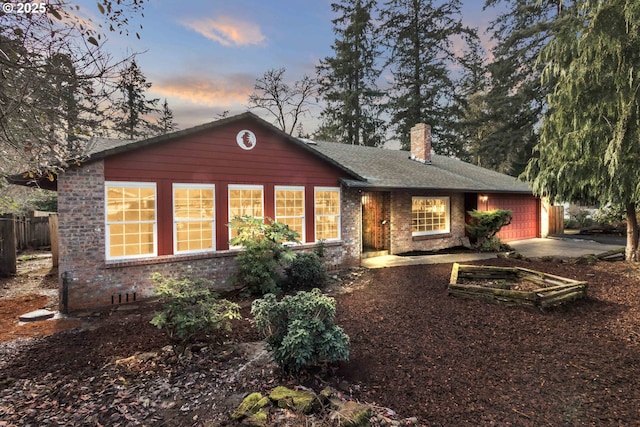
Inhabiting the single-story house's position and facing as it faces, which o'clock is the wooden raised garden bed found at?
The wooden raised garden bed is roughly at 11 o'clock from the single-story house.

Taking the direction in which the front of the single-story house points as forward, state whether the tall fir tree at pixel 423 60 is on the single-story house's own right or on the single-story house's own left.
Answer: on the single-story house's own left

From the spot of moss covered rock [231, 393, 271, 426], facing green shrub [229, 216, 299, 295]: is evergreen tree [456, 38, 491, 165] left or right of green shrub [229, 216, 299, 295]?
right

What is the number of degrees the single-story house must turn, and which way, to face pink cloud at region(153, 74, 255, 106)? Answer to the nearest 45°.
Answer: approximately 135° to its left

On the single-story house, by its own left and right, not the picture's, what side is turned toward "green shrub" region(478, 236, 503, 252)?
left

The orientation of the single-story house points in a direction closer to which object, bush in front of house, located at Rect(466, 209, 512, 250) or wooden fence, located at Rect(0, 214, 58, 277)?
the bush in front of house

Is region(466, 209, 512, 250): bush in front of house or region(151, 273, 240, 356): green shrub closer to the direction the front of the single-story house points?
the green shrub

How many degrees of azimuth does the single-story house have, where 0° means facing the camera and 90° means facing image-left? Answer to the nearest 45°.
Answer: approximately 315°

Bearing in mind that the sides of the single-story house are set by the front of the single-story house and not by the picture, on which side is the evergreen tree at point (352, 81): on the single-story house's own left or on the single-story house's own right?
on the single-story house's own left

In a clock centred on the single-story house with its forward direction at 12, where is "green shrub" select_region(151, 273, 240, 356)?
The green shrub is roughly at 1 o'clock from the single-story house.

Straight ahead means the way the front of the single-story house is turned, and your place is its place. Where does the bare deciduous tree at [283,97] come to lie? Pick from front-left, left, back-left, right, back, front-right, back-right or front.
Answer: back-left
